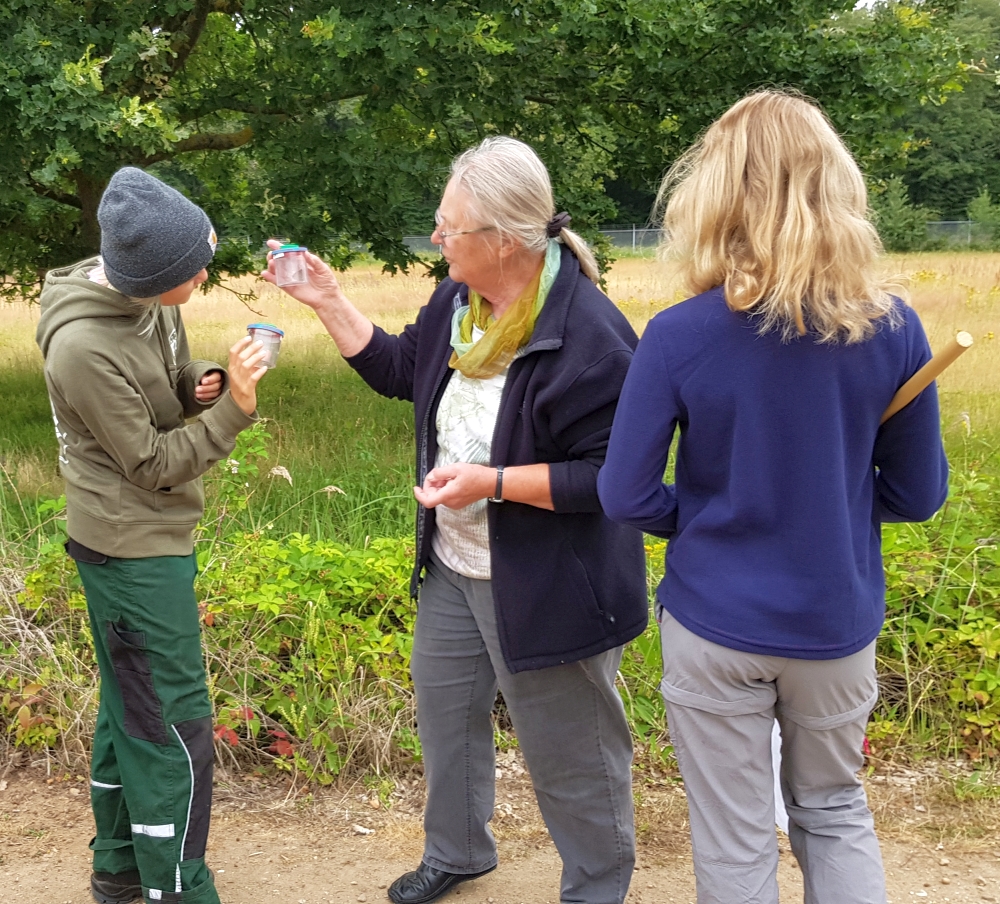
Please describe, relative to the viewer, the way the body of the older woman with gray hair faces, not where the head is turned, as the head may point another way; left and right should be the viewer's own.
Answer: facing the viewer and to the left of the viewer

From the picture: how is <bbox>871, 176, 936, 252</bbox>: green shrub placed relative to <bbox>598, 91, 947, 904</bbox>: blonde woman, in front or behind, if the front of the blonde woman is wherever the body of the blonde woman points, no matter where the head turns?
in front

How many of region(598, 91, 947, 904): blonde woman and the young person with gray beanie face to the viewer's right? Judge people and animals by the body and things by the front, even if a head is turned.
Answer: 1

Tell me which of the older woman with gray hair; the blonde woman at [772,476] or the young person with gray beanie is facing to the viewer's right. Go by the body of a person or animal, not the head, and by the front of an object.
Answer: the young person with gray beanie

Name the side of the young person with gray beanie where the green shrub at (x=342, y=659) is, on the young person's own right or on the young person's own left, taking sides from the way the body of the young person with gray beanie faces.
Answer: on the young person's own left

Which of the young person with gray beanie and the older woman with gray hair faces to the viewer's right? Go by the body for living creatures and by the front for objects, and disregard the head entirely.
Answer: the young person with gray beanie

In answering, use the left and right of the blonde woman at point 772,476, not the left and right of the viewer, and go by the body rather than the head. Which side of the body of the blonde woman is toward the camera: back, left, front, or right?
back

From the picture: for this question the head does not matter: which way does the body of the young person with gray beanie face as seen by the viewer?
to the viewer's right

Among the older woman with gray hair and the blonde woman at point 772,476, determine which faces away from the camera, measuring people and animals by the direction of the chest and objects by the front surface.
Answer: the blonde woman

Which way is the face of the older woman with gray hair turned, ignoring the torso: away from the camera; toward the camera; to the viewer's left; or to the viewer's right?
to the viewer's left

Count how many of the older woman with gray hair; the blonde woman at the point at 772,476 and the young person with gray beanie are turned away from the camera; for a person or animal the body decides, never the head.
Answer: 1

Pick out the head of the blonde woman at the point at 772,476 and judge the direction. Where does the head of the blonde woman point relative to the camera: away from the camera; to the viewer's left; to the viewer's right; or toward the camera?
away from the camera

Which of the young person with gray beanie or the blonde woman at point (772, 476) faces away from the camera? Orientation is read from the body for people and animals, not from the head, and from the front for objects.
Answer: the blonde woman

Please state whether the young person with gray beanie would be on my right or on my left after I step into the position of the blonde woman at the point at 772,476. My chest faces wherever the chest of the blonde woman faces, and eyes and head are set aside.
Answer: on my left

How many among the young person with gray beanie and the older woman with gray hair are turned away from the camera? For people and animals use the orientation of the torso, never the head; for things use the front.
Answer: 0

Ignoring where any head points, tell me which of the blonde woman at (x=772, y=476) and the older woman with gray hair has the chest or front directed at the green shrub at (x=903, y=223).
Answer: the blonde woman

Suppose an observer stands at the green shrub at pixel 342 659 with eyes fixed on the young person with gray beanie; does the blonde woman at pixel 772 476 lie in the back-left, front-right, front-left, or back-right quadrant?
front-left
